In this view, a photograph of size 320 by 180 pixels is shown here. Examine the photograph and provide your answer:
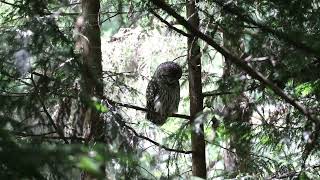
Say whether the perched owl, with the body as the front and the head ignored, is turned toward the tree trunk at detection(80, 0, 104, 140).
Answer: no
